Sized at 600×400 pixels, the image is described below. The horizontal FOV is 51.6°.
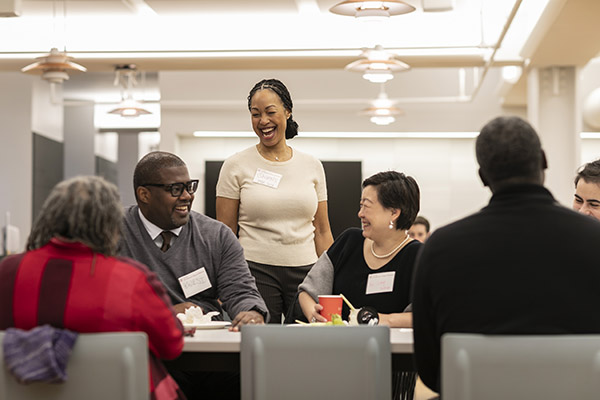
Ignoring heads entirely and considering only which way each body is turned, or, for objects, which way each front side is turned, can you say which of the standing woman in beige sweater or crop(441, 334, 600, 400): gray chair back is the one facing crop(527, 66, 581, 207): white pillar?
the gray chair back

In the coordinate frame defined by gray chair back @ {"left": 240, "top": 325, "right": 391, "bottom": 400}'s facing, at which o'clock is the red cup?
The red cup is roughly at 12 o'clock from the gray chair back.

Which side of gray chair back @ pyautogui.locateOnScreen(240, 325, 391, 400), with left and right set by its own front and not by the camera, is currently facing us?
back

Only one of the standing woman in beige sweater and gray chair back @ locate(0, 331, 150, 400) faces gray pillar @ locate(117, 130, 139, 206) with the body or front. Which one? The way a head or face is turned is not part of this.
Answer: the gray chair back

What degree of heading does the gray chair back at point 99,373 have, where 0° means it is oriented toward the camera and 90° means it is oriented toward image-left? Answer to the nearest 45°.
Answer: approximately 180°

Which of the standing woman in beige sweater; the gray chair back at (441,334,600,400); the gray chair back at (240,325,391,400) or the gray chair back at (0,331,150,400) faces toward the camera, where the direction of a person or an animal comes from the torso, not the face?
the standing woman in beige sweater

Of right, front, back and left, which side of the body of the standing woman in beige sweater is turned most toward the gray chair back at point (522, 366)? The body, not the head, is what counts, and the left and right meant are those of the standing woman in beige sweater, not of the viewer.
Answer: front

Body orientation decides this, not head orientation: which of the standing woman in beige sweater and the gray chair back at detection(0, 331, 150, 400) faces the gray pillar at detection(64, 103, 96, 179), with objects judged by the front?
the gray chair back

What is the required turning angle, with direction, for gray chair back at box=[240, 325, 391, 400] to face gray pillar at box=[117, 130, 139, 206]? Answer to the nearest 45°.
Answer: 0° — it already faces it

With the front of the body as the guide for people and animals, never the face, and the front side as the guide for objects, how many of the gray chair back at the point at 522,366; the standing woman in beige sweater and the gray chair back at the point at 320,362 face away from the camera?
2

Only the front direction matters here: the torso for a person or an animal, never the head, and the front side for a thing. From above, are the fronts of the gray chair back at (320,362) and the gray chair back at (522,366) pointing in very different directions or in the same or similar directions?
same or similar directions

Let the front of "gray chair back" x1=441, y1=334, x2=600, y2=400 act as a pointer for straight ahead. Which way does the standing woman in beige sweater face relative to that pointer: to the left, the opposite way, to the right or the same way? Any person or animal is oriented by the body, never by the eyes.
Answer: the opposite way

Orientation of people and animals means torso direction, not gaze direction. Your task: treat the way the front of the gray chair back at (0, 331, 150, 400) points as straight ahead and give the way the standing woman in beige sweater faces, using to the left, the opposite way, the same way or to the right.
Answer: the opposite way

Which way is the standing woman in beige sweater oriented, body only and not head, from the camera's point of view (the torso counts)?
toward the camera

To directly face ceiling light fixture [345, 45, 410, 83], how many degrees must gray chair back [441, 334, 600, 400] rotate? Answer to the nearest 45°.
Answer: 0° — it already faces it

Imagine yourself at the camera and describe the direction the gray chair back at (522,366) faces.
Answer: facing away from the viewer
